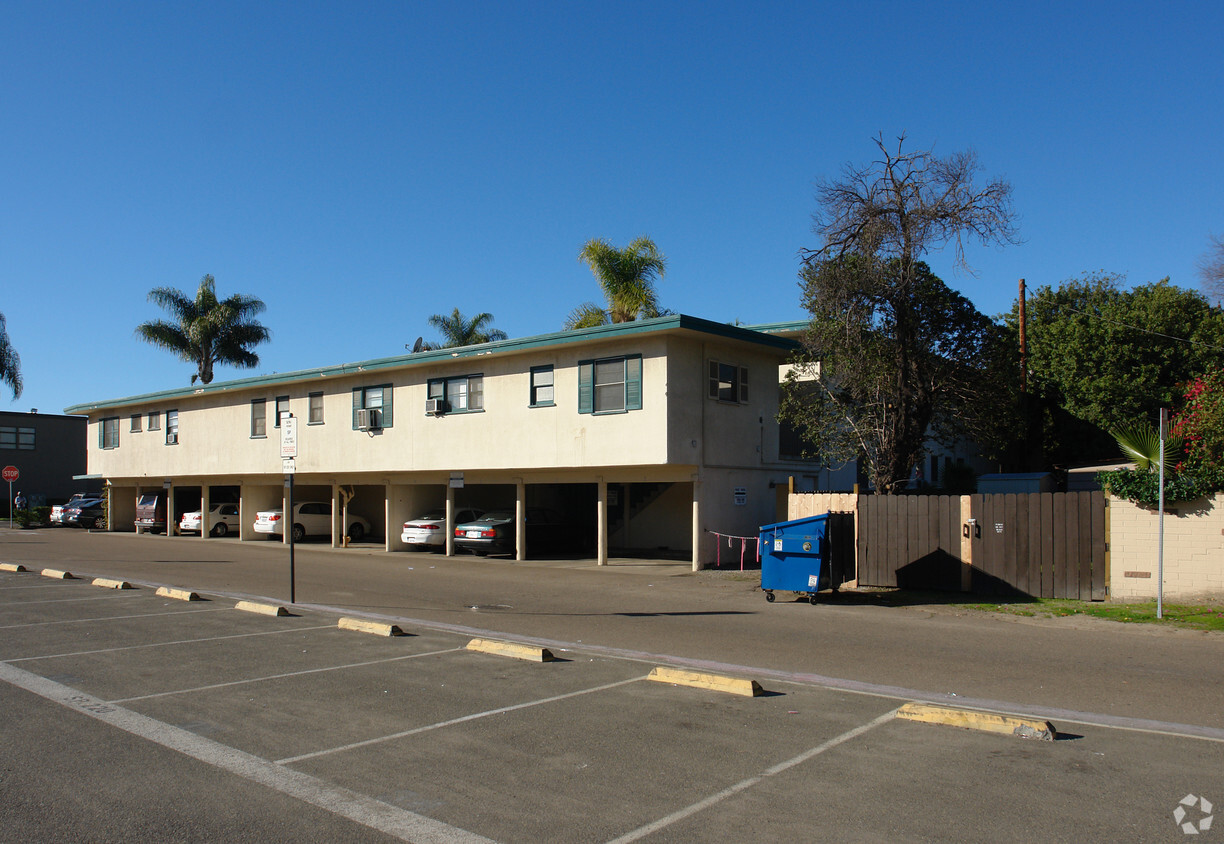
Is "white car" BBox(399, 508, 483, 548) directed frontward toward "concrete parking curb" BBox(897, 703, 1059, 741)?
no

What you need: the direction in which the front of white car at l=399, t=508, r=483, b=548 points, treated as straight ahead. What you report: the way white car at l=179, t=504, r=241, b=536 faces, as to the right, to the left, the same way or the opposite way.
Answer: the same way

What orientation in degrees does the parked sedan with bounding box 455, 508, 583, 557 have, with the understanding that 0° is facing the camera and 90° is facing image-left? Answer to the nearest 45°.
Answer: approximately 225°

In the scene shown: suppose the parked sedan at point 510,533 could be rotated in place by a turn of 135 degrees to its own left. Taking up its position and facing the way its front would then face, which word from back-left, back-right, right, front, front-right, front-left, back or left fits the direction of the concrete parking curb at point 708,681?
left

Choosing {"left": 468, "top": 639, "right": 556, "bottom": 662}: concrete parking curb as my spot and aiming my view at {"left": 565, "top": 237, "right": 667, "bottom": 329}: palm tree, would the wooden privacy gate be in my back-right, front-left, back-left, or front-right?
front-right

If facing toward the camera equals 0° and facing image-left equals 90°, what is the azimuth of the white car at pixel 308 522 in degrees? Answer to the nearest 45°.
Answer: approximately 225°

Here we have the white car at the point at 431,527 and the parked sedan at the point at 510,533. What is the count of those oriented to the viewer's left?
0

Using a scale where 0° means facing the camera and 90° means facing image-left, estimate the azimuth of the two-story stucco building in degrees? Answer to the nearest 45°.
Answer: approximately 45°

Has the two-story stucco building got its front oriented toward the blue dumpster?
no

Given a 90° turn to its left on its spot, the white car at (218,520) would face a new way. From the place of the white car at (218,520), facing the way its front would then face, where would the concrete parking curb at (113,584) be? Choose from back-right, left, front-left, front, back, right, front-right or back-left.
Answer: back-left

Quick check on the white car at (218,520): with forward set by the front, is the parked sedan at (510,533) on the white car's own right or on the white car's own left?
on the white car's own right

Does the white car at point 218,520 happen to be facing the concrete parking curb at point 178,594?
no
